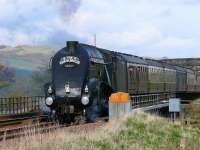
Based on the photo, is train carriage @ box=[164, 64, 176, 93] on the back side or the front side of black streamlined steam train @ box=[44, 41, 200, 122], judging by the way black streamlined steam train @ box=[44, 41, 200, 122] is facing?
on the back side

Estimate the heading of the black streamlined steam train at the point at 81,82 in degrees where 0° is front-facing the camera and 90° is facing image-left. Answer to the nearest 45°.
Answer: approximately 45°

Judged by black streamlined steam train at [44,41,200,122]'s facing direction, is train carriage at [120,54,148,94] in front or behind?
behind

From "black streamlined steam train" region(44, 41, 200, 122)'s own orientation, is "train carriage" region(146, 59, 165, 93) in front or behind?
behind
